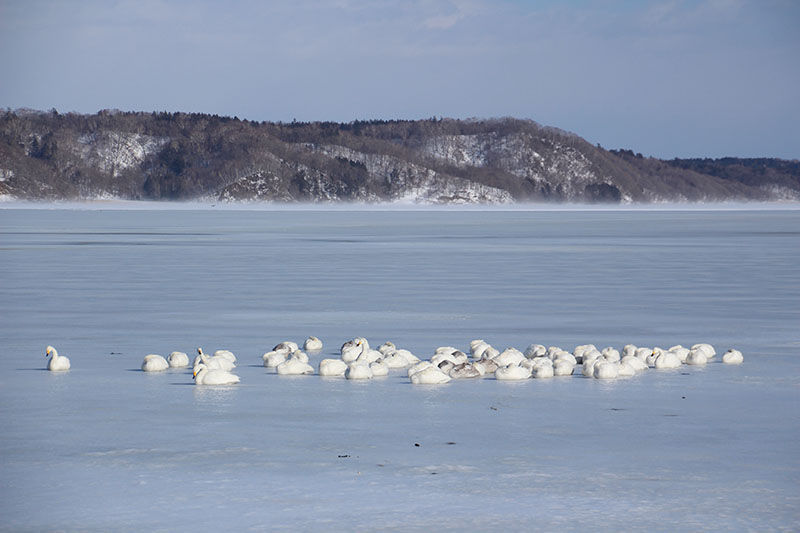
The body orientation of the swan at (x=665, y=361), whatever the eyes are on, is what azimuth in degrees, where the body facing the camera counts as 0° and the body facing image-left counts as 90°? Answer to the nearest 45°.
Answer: approximately 90°

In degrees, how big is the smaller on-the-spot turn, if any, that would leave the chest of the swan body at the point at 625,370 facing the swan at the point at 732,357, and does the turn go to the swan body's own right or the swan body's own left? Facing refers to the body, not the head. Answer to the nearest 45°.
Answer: approximately 135° to the swan body's own right

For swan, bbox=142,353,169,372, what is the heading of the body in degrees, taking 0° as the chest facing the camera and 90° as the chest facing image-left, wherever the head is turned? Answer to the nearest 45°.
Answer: approximately 90°

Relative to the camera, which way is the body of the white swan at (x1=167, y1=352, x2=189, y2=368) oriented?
to the viewer's left

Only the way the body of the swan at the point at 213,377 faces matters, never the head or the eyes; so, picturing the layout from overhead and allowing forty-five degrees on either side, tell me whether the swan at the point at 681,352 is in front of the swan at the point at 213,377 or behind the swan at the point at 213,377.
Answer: behind

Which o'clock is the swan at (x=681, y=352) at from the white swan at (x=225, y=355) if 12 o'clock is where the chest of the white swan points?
The swan is roughly at 6 o'clock from the white swan.

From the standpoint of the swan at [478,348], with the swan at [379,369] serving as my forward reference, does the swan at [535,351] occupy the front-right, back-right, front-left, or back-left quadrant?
back-left

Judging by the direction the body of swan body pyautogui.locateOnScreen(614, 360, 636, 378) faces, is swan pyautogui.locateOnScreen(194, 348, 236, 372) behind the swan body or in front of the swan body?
in front

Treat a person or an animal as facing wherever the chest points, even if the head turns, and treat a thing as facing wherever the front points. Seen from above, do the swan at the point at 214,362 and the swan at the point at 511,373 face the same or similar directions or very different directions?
same or similar directions

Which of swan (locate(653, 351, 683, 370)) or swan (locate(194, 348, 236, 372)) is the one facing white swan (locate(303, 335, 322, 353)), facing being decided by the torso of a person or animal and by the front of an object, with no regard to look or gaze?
swan (locate(653, 351, 683, 370))

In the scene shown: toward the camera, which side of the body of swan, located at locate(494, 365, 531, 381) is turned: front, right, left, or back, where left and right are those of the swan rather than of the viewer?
left

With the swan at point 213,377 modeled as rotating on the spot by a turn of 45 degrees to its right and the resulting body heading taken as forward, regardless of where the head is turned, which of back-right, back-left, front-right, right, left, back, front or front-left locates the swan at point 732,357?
back-right

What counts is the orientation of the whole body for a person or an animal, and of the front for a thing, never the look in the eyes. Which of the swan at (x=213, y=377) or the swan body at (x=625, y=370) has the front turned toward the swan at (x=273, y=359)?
the swan body

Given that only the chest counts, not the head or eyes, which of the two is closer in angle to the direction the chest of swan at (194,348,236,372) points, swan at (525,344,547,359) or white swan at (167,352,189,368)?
the white swan

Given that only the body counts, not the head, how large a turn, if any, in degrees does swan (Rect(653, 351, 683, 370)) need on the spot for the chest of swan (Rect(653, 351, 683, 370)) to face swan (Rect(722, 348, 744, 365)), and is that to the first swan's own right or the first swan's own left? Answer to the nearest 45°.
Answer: approximately 135° to the first swan's own right

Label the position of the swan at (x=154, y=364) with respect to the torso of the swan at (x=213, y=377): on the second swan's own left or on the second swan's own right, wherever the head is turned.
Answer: on the second swan's own right
